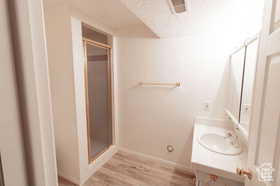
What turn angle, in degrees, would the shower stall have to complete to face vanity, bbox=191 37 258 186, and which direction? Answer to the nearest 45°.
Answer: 0° — it already faces it

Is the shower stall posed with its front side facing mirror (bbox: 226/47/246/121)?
yes

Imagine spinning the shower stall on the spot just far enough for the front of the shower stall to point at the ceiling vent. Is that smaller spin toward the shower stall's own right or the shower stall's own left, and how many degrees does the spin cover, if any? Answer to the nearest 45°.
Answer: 0° — it already faces it

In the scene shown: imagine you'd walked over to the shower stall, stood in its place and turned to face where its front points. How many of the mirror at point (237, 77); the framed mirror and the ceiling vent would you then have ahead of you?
3

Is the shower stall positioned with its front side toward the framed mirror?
yes

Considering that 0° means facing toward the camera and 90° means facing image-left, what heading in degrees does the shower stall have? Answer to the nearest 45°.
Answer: approximately 315°
